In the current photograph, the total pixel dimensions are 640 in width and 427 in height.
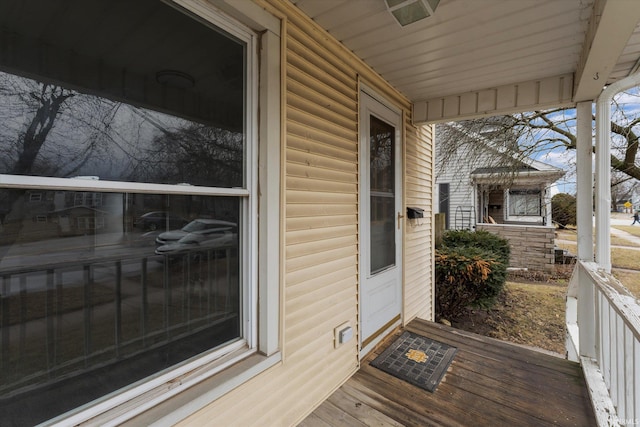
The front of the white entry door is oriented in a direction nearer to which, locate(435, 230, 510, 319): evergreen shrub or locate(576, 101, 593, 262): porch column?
the porch column

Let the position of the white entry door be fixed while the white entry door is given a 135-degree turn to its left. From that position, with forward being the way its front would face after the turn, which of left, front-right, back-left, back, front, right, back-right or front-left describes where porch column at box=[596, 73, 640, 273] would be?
right

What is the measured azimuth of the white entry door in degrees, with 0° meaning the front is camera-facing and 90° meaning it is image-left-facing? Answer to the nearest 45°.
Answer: approximately 315°

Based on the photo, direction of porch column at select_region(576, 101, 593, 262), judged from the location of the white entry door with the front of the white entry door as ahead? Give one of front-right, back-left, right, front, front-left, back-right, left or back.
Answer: front-left

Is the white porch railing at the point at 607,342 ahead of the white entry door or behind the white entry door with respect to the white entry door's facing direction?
ahead

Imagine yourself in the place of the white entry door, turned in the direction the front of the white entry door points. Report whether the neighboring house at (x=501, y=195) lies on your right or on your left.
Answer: on your left

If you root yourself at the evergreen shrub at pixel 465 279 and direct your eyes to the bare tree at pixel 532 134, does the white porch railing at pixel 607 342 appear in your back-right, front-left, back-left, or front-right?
back-right

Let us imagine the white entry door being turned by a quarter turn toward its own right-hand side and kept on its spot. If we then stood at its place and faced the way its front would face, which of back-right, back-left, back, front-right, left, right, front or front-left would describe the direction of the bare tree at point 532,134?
back
